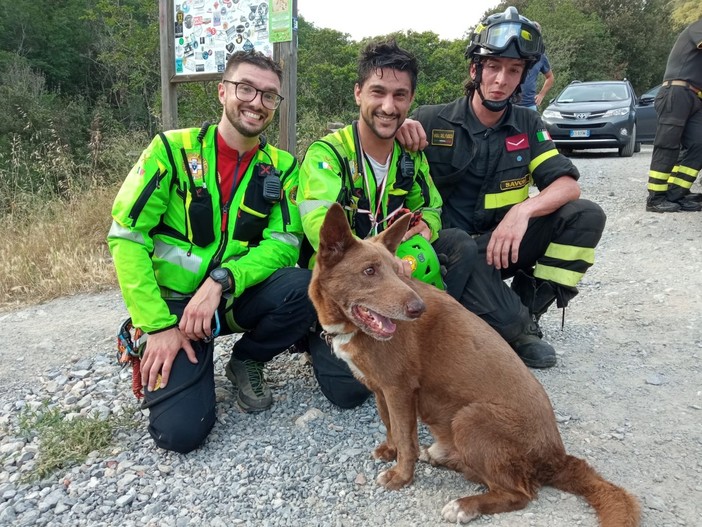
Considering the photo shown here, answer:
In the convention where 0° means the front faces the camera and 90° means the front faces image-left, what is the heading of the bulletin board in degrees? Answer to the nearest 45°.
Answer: approximately 0°

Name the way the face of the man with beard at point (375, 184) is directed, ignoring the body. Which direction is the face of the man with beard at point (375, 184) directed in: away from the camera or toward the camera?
toward the camera

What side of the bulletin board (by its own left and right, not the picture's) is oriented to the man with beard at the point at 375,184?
front

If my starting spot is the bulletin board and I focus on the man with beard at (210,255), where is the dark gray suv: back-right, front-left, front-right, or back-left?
back-left

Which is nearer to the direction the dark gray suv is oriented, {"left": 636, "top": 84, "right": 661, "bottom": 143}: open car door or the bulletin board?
the bulletin board

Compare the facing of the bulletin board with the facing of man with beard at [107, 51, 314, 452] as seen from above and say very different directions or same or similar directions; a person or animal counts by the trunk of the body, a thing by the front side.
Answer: same or similar directions

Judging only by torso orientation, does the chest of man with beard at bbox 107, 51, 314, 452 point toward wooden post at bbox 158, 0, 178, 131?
no

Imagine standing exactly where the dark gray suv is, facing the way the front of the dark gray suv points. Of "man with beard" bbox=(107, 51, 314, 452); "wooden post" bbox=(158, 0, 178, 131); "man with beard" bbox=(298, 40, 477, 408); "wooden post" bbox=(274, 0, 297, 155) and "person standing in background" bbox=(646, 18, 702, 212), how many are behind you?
0

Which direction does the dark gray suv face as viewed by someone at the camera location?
facing the viewer and to the left of the viewer

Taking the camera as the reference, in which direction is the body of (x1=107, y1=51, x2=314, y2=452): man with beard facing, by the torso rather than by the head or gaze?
toward the camera

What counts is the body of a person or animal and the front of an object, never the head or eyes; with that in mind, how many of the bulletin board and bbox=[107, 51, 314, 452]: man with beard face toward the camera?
2

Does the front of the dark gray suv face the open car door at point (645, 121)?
no
